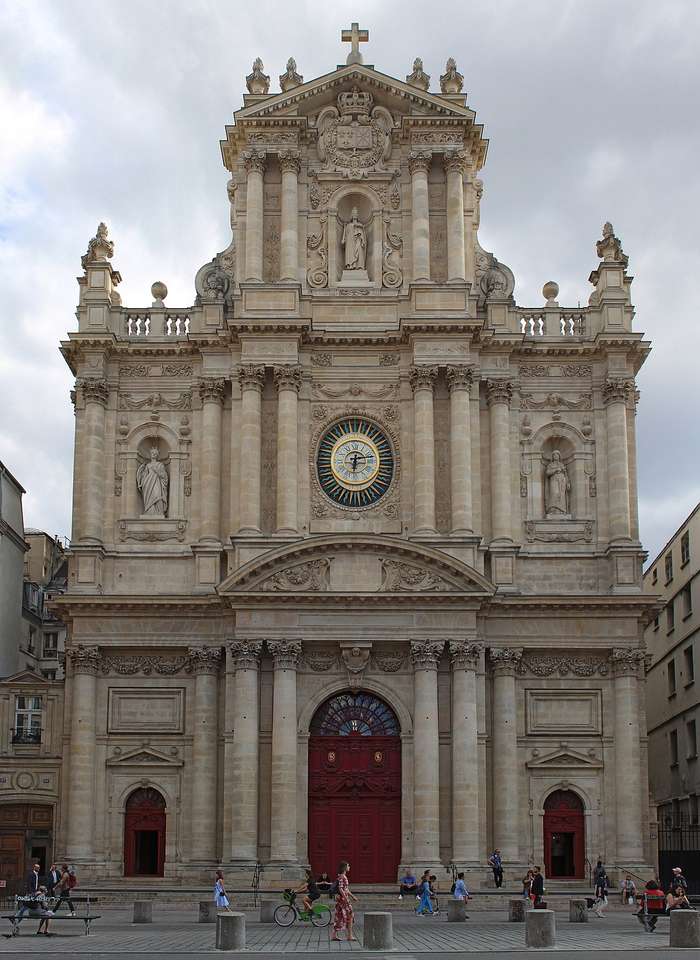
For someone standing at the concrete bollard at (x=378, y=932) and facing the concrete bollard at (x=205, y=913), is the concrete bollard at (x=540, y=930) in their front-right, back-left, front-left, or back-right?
back-right

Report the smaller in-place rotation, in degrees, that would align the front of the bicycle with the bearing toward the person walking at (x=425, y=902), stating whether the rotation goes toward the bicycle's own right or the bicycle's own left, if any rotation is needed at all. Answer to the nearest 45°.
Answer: approximately 135° to the bicycle's own right

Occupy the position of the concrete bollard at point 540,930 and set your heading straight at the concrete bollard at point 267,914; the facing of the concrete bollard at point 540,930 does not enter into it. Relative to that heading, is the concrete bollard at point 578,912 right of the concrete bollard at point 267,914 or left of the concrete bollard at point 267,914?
right

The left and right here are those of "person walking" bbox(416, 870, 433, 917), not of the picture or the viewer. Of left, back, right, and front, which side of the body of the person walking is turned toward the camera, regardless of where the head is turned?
right

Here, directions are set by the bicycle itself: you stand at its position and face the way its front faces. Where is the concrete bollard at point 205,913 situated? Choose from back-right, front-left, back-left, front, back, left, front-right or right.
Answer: front-right

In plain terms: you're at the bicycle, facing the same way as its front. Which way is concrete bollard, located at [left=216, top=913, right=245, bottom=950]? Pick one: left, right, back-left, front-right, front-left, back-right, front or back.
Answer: left

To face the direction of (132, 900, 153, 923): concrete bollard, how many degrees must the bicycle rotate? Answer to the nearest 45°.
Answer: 0° — it already faces it

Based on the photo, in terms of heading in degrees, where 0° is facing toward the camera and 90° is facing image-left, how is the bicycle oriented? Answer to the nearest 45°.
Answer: approximately 90°
